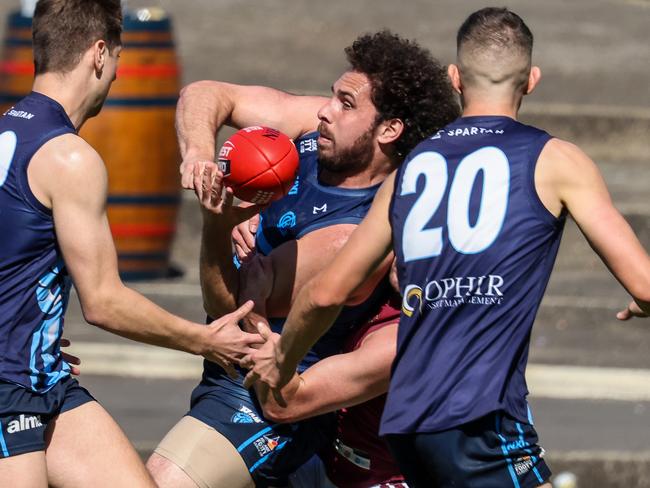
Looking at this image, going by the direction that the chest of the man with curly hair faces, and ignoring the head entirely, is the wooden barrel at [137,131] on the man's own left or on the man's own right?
on the man's own right

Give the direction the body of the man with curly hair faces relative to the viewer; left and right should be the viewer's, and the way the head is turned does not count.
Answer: facing the viewer and to the left of the viewer
